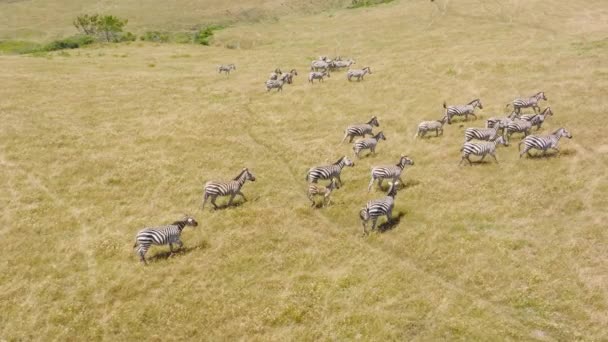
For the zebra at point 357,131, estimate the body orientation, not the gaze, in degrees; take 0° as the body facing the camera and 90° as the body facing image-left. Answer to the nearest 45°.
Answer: approximately 225°

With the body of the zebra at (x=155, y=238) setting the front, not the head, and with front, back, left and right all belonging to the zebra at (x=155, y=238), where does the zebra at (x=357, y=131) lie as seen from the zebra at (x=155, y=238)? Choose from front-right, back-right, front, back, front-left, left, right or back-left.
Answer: front-left

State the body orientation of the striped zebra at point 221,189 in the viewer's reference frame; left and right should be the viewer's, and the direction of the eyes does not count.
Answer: facing to the right of the viewer

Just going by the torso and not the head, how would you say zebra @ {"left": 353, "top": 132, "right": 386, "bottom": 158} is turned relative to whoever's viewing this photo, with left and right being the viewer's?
facing away from the viewer and to the right of the viewer

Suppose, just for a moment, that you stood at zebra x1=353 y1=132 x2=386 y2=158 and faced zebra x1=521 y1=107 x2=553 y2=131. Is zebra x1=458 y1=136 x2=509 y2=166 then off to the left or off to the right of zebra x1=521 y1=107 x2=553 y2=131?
right

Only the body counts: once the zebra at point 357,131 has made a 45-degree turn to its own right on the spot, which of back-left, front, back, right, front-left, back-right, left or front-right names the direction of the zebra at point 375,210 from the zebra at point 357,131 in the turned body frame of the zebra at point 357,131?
right

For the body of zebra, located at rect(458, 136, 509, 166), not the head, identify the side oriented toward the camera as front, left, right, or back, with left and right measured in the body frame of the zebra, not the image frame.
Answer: right

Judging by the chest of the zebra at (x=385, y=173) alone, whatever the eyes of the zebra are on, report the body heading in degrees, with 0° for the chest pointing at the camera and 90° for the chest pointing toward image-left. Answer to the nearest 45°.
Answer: approximately 270°

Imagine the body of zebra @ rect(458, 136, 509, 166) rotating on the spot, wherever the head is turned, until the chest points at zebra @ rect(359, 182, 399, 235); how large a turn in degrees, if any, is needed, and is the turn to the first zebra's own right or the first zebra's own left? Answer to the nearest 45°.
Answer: approximately 135° to the first zebra's own right

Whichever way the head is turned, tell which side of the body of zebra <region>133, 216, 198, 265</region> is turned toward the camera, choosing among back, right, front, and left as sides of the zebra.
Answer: right

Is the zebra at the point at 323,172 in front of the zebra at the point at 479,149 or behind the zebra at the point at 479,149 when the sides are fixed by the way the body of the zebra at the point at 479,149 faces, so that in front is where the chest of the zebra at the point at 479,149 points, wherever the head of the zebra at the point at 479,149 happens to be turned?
behind

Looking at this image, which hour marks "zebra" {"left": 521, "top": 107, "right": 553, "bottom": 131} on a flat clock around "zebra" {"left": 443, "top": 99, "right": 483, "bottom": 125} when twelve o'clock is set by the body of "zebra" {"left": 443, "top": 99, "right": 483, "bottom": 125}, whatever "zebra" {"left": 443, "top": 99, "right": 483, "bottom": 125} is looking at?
"zebra" {"left": 521, "top": 107, "right": 553, "bottom": 131} is roughly at 1 o'clock from "zebra" {"left": 443, "top": 99, "right": 483, "bottom": 125}.

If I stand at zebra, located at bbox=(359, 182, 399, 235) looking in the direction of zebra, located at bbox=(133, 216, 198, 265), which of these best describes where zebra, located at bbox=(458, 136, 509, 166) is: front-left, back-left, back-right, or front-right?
back-right

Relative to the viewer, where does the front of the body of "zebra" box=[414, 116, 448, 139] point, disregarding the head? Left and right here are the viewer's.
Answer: facing to the right of the viewer

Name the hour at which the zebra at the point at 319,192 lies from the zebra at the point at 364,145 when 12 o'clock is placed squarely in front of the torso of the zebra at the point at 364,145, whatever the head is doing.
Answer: the zebra at the point at 319,192 is roughly at 5 o'clock from the zebra at the point at 364,145.
